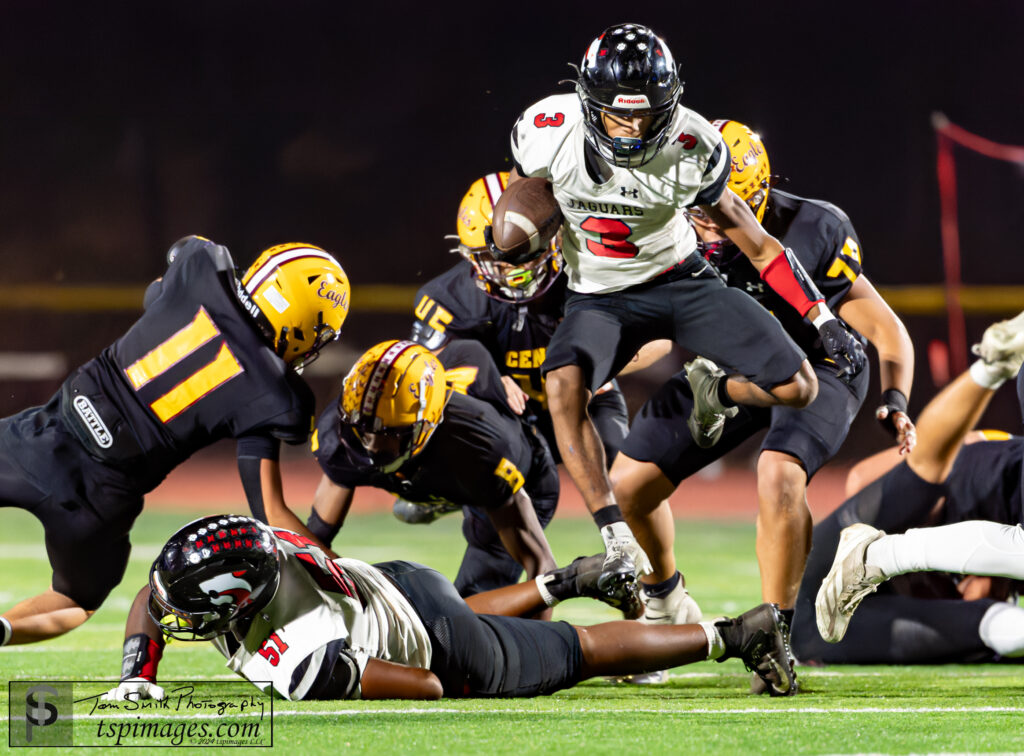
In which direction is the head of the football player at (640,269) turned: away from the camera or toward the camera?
toward the camera

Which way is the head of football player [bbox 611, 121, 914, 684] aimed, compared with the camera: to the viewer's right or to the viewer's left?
to the viewer's left

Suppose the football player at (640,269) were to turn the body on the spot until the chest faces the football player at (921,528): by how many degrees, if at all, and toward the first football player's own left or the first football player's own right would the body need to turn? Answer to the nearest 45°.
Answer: approximately 90° to the first football player's own left

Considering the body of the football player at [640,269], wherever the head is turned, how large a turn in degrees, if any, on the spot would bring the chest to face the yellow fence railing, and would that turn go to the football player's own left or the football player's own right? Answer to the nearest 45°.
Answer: approximately 180°

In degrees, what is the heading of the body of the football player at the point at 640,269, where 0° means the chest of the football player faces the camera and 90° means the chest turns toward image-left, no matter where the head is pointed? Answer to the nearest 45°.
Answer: approximately 0°

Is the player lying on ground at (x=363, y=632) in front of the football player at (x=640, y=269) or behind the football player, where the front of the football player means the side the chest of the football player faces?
in front

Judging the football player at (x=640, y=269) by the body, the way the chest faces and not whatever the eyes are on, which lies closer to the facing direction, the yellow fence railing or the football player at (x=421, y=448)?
the football player

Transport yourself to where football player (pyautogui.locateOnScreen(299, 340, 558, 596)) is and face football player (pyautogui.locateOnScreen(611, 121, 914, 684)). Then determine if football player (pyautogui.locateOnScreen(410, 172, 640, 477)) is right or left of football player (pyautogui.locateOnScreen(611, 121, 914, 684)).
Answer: left

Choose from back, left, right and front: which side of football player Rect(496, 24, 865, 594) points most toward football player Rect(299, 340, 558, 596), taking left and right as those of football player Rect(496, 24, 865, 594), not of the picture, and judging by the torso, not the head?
right

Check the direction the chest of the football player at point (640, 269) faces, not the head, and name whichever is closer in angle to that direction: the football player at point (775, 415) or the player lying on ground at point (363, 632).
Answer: the player lying on ground
